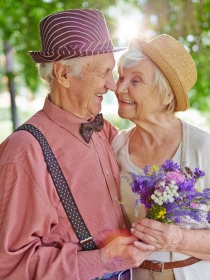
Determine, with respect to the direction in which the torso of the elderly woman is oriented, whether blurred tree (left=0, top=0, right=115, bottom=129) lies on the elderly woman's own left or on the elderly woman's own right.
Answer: on the elderly woman's own right

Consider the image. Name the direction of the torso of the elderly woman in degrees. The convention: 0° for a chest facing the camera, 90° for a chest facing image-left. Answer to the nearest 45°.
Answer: approximately 45°

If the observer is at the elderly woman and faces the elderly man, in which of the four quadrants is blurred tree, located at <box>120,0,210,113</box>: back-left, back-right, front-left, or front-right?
back-right

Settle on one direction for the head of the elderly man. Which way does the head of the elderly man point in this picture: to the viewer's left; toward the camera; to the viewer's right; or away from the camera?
to the viewer's right

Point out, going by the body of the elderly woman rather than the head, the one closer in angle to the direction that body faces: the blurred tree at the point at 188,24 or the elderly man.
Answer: the elderly man

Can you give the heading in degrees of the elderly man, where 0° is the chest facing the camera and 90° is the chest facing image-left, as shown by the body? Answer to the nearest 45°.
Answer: approximately 315°

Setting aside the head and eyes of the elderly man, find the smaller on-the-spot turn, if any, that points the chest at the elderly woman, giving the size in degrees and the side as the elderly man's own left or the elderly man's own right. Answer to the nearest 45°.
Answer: approximately 90° to the elderly man's own left

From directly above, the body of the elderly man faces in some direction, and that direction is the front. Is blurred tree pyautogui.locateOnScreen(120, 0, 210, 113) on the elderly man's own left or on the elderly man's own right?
on the elderly man's own left

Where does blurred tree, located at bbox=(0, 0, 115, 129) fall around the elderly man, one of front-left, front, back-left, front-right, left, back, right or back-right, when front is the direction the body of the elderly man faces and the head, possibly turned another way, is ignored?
back-left

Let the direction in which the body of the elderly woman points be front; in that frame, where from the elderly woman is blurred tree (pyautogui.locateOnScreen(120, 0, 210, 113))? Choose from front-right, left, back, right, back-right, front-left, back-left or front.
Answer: back-right
